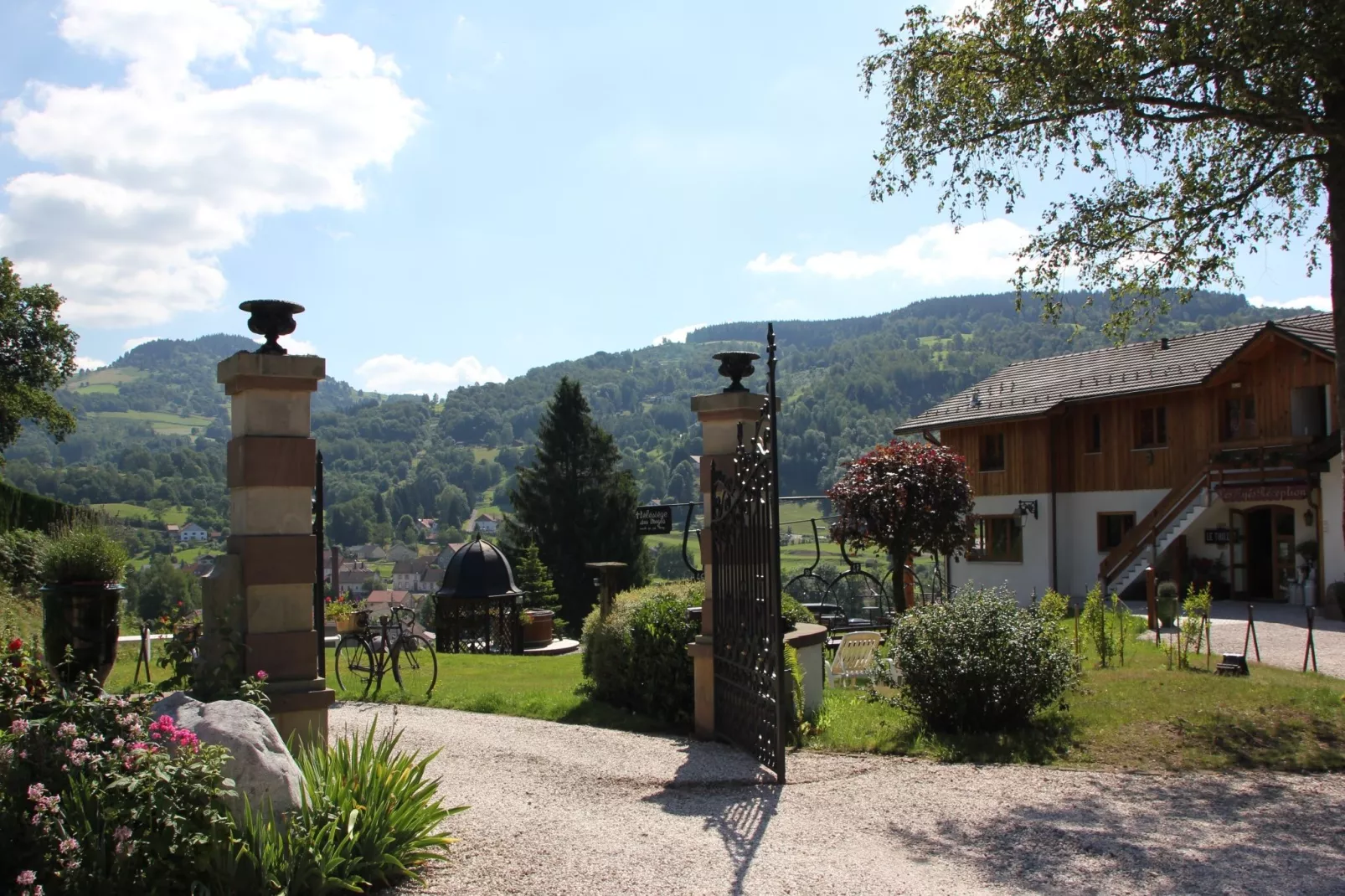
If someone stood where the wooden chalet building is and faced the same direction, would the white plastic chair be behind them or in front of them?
in front

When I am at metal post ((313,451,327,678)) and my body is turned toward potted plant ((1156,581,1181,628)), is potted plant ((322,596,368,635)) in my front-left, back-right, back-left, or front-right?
front-left

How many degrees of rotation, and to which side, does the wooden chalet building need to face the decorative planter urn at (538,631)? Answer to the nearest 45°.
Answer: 0° — it already faces it

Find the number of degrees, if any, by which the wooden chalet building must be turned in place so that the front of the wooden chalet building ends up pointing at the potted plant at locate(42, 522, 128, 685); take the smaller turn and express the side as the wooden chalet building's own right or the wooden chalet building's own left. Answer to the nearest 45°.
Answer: approximately 45° to the wooden chalet building's own left

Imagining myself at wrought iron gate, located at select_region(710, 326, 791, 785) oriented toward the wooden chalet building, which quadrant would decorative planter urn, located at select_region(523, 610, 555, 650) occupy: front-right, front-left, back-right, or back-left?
front-left

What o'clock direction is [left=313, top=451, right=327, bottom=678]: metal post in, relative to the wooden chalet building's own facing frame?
The metal post is roughly at 11 o'clock from the wooden chalet building.

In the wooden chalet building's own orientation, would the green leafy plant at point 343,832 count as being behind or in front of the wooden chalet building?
in front

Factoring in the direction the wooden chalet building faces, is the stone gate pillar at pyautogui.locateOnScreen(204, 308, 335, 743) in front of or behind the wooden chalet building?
in front
